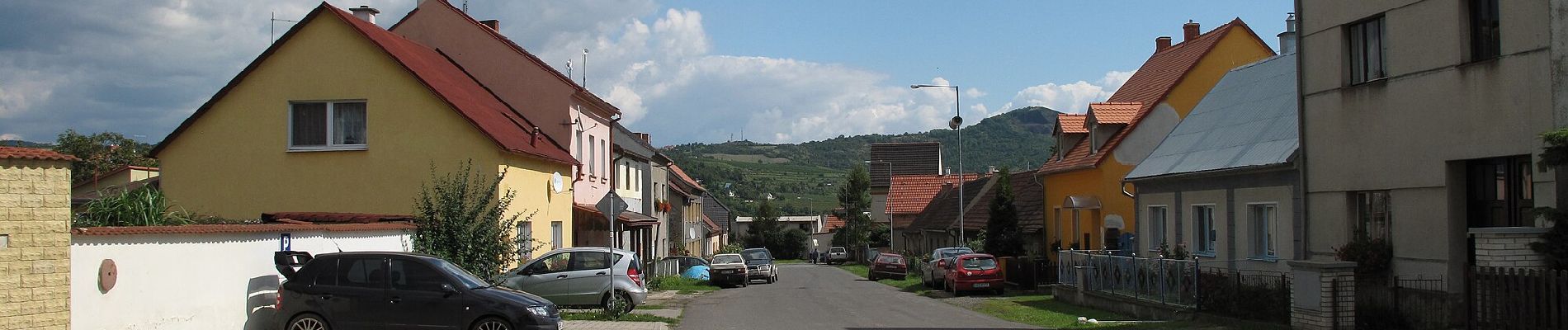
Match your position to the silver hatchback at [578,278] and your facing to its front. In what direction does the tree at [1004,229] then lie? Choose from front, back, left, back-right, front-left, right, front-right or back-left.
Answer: back-right

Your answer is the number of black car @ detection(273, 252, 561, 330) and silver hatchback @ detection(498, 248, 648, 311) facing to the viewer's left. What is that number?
1

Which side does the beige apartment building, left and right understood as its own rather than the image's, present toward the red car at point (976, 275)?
right

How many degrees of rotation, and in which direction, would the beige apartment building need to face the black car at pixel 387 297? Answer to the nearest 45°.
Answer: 0° — it already faces it

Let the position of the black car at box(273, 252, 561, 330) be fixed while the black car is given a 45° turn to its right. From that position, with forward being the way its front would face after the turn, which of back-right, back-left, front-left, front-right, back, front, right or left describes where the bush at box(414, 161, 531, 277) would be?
back-left

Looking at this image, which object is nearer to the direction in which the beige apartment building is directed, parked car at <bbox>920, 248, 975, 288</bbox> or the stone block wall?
the stone block wall

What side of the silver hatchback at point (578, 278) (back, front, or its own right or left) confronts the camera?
left

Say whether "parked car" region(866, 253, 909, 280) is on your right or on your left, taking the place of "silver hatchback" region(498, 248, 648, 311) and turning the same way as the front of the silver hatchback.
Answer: on your right

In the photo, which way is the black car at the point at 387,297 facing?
to the viewer's right

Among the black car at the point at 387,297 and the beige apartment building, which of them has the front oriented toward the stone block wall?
the beige apartment building

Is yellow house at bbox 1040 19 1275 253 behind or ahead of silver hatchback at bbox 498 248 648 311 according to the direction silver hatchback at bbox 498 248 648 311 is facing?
behind

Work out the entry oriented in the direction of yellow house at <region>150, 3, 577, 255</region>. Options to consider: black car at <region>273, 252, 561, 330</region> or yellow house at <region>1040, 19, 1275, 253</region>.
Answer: yellow house at <region>1040, 19, 1275, 253</region>
